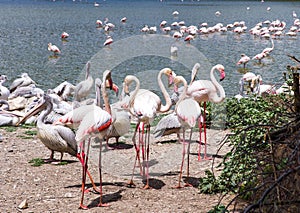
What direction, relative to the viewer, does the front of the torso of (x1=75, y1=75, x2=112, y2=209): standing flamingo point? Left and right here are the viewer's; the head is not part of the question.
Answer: facing to the right of the viewer

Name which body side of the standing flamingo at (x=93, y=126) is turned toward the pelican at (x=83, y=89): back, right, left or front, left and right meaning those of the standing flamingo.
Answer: left
